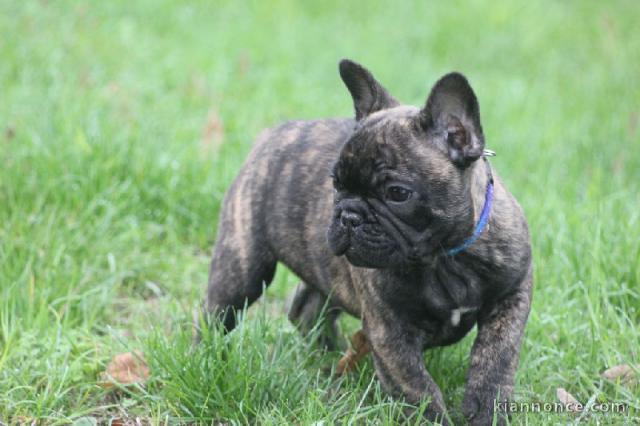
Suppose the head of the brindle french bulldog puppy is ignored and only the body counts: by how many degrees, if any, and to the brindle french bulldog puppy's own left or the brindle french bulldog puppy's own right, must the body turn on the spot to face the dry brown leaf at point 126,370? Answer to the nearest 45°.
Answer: approximately 135° to the brindle french bulldog puppy's own right

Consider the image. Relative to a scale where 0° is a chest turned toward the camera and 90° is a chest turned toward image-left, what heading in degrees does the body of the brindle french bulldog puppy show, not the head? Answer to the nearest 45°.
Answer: approximately 315°

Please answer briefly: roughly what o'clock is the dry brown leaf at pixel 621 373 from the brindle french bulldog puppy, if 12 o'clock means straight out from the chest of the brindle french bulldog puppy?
The dry brown leaf is roughly at 10 o'clock from the brindle french bulldog puppy.

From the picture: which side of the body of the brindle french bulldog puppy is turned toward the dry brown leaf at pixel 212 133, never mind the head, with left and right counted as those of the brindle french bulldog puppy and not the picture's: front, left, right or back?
back
